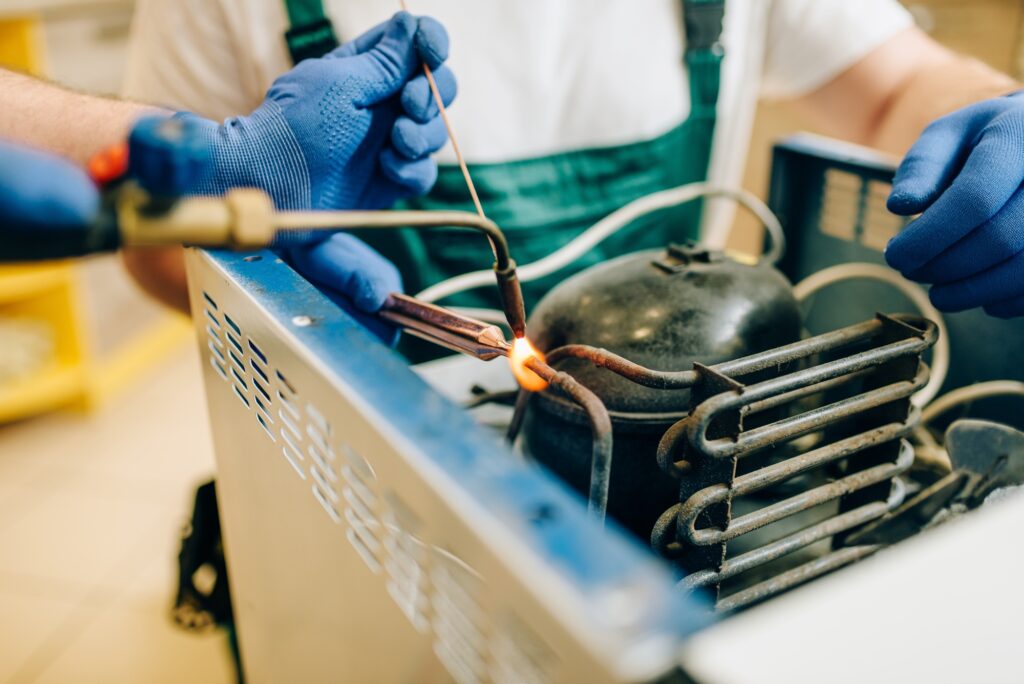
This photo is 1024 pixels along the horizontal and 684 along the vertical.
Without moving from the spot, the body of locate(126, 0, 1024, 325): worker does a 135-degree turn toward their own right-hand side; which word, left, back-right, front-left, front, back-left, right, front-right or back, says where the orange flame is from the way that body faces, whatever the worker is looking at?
back-left

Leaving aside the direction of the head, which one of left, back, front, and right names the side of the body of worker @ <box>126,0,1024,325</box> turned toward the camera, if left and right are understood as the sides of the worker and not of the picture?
front
